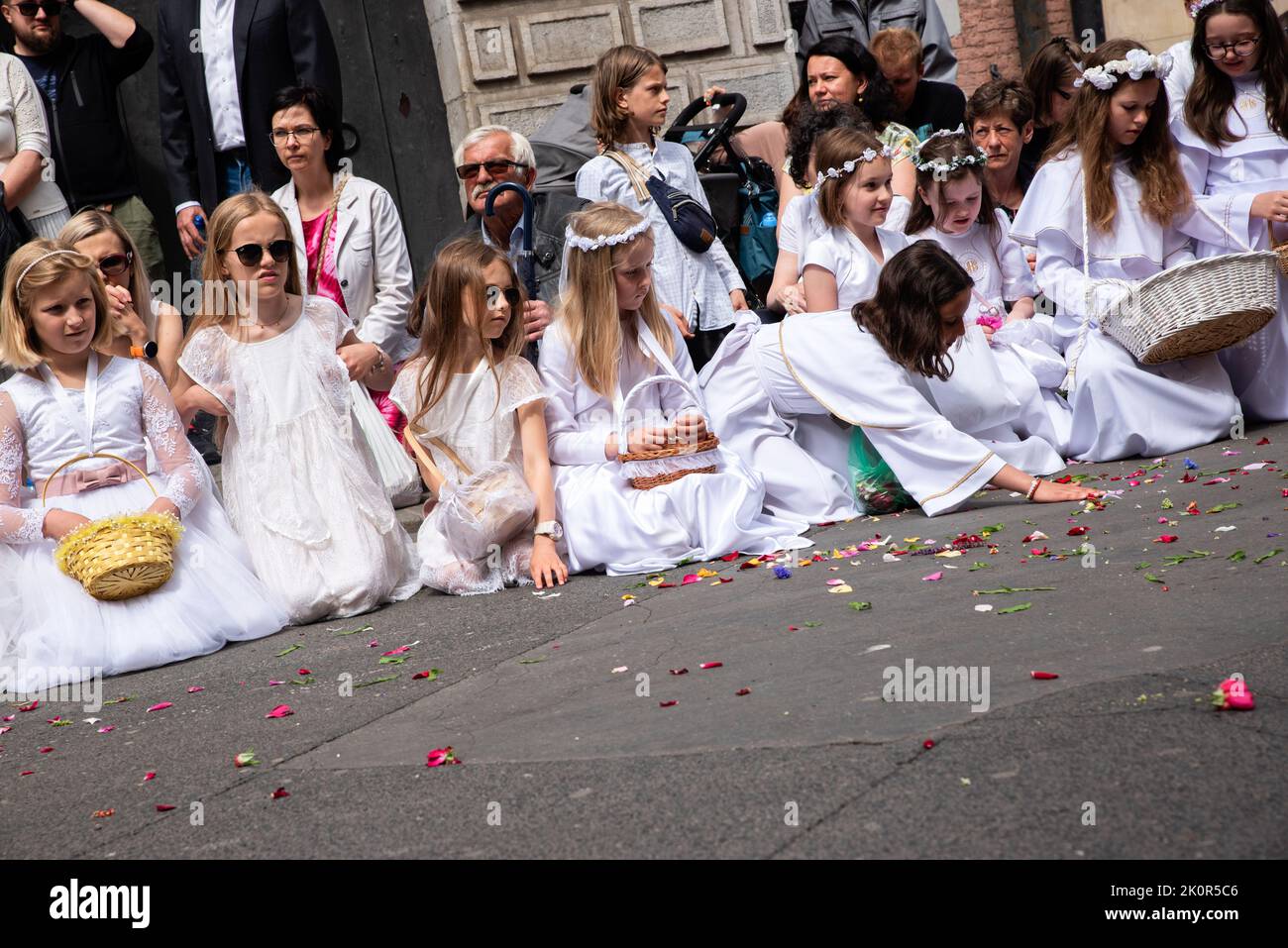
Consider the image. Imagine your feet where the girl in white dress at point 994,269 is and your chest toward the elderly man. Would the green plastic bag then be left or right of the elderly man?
left

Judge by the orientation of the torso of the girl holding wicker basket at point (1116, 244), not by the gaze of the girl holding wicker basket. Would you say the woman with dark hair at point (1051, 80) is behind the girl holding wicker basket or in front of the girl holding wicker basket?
behind

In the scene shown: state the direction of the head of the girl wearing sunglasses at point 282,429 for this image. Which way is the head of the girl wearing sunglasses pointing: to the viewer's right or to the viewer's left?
to the viewer's right

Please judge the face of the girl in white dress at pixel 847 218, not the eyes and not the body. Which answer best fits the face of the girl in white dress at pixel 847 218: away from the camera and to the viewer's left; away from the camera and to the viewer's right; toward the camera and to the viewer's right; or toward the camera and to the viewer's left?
toward the camera and to the viewer's right

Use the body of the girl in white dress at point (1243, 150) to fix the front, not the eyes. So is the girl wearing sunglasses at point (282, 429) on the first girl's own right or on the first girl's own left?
on the first girl's own right

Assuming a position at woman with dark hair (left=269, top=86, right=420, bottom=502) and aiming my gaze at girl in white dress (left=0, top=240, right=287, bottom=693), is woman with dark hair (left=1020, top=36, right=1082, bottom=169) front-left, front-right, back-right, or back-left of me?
back-left

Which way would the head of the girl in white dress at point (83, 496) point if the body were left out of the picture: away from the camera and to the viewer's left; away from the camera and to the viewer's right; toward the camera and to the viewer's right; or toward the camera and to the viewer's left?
toward the camera and to the viewer's right

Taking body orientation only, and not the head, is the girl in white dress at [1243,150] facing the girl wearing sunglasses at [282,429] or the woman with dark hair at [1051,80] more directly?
the girl wearing sunglasses
